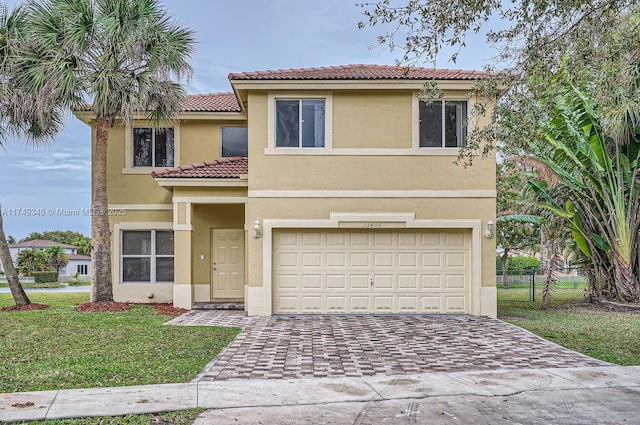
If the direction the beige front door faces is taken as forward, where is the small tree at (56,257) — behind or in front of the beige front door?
behind

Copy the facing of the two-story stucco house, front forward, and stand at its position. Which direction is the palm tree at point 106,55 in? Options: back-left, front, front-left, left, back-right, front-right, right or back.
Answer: right

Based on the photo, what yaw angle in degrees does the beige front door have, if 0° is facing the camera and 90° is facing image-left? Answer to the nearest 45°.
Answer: approximately 0°

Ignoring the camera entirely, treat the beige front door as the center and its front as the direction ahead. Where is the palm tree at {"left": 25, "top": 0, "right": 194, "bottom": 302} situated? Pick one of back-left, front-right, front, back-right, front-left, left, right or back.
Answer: front-right

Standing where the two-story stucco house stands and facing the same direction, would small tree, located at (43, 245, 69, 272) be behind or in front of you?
behind

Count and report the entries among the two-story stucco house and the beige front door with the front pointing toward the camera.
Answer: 2

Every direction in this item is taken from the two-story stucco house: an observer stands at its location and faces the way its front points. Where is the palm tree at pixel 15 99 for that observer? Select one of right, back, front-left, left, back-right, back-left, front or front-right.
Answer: right

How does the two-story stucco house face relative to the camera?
toward the camera

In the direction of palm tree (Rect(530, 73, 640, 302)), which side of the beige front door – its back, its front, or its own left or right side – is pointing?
left

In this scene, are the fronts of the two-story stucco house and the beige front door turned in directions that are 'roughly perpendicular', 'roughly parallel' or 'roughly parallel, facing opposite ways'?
roughly parallel
